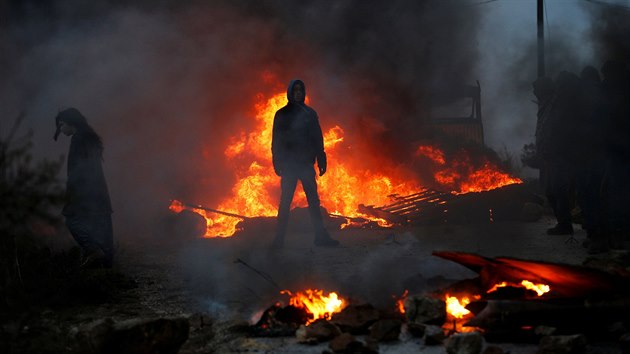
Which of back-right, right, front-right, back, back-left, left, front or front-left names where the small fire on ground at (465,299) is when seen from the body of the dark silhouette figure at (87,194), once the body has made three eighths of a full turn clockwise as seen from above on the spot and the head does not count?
right

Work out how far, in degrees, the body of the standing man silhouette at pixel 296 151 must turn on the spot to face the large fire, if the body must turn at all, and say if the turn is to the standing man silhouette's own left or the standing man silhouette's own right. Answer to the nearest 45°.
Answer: approximately 180°

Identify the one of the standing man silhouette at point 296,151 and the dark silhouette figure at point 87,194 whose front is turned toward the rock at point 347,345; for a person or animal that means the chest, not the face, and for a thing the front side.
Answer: the standing man silhouette

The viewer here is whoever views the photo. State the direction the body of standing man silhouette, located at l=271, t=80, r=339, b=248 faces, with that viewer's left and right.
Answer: facing the viewer

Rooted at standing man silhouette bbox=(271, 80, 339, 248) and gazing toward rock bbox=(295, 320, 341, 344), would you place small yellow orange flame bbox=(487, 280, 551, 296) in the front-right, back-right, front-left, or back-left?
front-left

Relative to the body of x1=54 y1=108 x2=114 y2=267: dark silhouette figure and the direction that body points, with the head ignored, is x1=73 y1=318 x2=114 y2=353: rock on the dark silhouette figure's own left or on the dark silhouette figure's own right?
on the dark silhouette figure's own left
